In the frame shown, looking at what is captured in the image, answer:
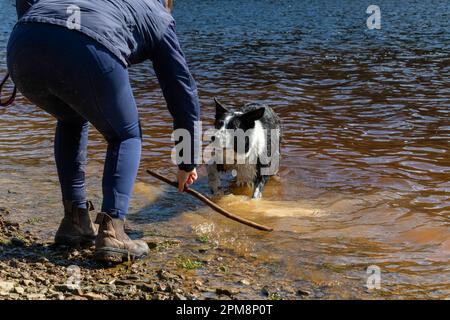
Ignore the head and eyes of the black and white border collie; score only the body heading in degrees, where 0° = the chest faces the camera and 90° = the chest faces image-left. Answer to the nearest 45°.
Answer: approximately 45°
